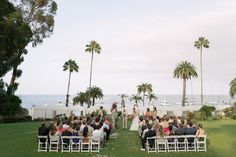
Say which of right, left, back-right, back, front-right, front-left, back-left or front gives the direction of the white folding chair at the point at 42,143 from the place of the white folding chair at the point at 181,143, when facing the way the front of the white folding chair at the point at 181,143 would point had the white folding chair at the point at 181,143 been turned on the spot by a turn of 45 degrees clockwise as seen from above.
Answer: back-left

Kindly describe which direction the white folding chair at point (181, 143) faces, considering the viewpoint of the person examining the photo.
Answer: facing away from the viewer

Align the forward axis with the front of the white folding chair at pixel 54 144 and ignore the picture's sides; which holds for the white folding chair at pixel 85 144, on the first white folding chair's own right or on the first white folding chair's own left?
on the first white folding chair's own right

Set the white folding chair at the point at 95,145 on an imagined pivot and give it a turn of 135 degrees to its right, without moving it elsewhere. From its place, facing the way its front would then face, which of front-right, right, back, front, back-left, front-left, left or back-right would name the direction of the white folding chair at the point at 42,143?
back-right

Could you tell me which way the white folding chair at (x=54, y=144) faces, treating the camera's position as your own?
facing away from the viewer

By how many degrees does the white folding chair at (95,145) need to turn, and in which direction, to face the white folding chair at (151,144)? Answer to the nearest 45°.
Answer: approximately 90° to its right

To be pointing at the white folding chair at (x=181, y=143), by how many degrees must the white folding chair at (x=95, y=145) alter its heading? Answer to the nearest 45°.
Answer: approximately 90° to its right

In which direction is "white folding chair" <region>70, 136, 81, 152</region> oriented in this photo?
away from the camera

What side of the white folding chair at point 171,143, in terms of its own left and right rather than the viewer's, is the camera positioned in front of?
back

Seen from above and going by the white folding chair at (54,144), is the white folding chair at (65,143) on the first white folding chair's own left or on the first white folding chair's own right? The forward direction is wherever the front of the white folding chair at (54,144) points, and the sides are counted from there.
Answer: on the first white folding chair's own right

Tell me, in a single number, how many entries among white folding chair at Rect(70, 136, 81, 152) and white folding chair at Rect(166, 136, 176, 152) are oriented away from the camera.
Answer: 2

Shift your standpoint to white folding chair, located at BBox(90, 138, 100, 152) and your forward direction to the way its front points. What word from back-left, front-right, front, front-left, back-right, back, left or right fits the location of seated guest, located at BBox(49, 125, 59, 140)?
left

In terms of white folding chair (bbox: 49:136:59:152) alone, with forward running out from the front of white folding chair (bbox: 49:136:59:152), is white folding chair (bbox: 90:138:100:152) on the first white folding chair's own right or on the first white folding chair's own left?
on the first white folding chair's own right

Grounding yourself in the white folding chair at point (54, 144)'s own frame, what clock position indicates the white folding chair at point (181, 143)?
the white folding chair at point (181, 143) is roughly at 3 o'clock from the white folding chair at point (54, 144).

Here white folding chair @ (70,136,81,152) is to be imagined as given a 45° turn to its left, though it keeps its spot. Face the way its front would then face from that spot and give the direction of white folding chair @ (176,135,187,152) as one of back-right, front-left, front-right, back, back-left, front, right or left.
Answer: back-right
